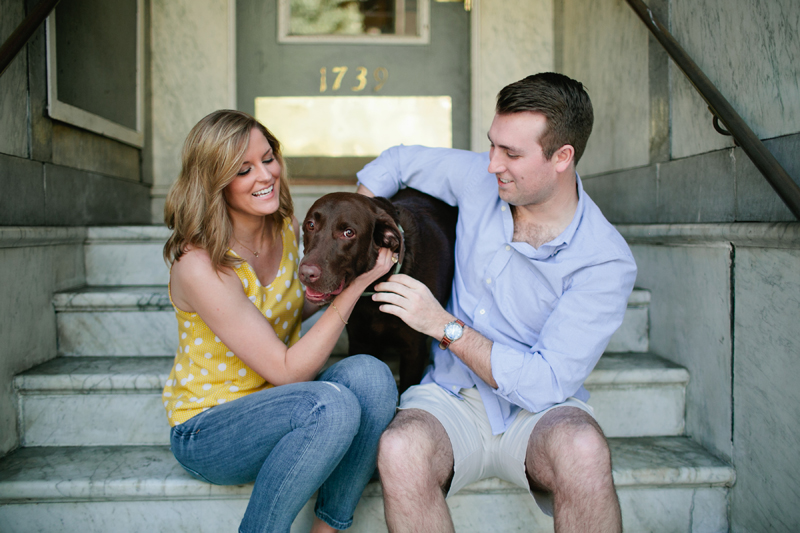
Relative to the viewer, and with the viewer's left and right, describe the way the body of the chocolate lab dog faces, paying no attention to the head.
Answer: facing the viewer and to the left of the viewer

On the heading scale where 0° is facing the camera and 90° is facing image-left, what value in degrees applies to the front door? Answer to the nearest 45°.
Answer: approximately 0°

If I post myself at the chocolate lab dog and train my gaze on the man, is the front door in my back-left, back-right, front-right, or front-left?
back-left

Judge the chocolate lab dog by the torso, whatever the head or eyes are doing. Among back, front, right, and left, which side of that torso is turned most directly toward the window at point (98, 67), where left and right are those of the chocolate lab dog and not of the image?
right

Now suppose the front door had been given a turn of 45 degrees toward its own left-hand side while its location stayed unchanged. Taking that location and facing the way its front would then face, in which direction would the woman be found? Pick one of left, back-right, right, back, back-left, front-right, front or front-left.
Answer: front-right

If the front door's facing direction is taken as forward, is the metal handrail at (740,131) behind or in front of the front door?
in front

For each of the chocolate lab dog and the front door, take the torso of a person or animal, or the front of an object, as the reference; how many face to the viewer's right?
0

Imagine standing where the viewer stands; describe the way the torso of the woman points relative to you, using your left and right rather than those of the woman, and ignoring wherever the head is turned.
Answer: facing the viewer and to the right of the viewer

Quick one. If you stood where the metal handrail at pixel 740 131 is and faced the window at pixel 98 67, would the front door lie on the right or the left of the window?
right

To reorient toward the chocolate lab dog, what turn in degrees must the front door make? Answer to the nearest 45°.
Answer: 0° — it already faces it
